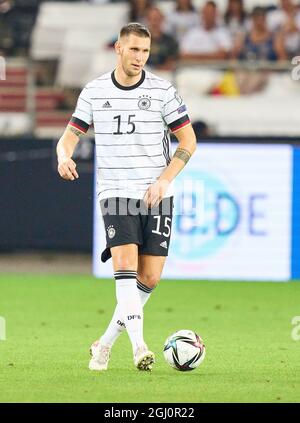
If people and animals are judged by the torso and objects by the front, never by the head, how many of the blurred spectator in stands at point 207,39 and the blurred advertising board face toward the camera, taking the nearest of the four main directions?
2

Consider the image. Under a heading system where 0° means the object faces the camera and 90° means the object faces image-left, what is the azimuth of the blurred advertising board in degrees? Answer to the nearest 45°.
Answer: approximately 0°

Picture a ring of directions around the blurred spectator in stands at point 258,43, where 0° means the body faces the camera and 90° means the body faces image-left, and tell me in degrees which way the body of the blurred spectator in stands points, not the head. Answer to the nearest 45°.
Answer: approximately 0°

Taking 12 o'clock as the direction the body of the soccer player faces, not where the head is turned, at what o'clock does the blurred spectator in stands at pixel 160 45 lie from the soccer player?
The blurred spectator in stands is roughly at 6 o'clock from the soccer player.

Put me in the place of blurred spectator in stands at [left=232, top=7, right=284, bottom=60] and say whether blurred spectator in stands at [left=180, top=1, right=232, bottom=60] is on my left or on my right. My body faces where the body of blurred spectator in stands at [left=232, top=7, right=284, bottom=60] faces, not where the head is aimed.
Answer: on my right
